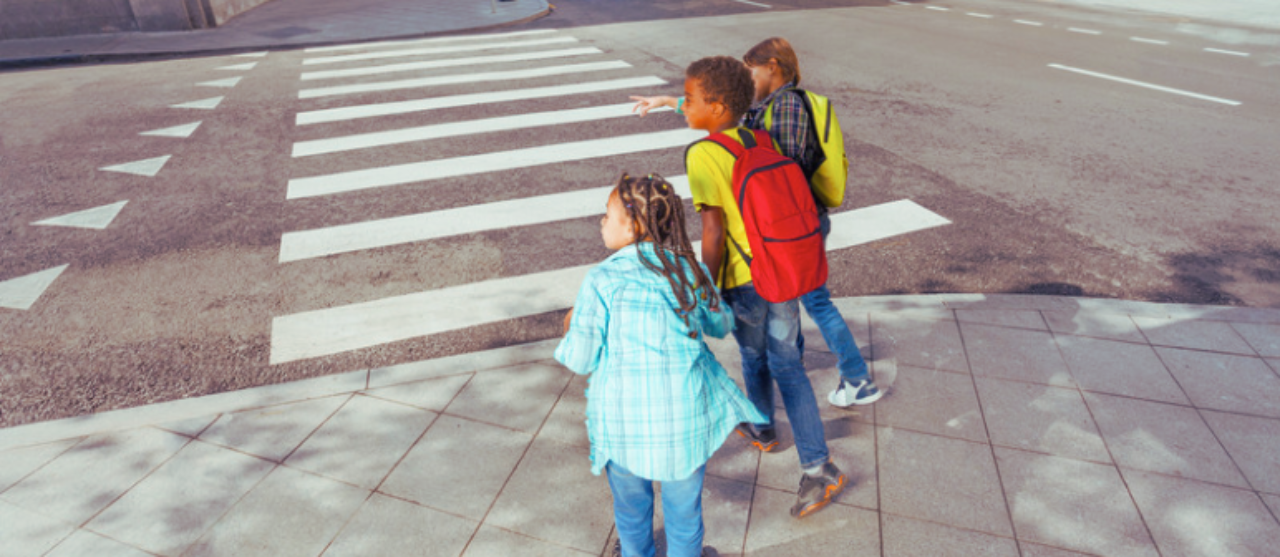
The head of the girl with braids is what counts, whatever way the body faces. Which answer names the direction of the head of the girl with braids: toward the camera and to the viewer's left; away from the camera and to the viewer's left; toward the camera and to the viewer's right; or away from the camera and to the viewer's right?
away from the camera and to the viewer's left

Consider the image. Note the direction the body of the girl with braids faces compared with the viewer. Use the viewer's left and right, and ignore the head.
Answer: facing away from the viewer
